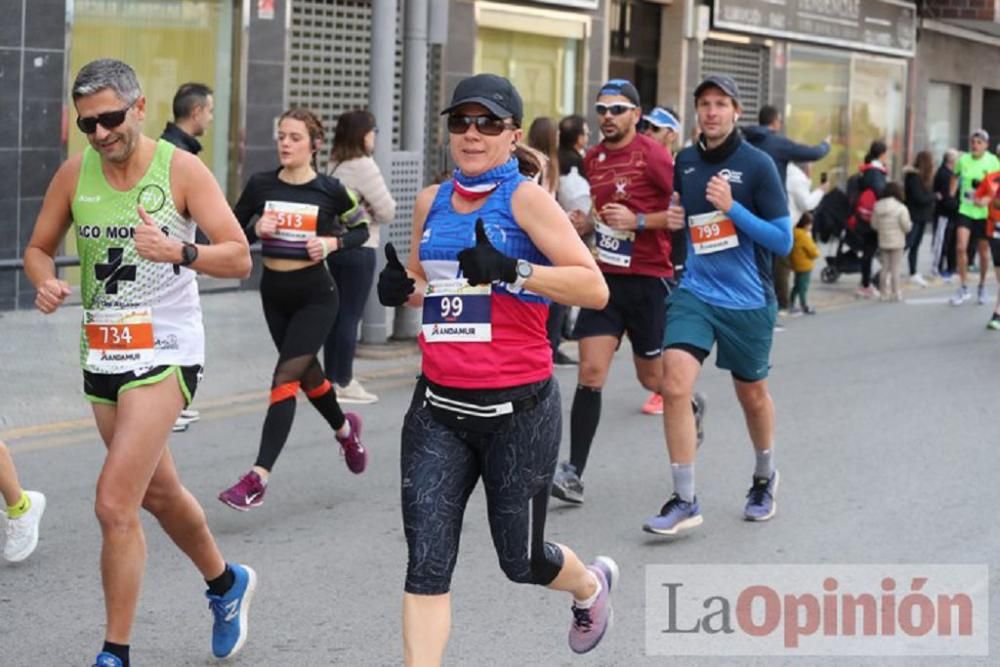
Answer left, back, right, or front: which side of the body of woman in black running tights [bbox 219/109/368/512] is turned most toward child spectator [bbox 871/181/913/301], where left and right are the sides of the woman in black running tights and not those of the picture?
back

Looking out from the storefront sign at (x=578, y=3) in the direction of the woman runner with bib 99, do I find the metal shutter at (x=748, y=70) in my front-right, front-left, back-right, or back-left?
back-left

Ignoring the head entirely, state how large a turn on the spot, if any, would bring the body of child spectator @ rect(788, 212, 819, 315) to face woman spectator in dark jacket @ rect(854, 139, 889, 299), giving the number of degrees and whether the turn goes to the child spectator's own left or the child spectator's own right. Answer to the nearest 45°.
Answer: approximately 90° to the child spectator's own left

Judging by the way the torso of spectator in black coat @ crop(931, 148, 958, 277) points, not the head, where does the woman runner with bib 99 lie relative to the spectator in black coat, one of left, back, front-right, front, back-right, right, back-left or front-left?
right

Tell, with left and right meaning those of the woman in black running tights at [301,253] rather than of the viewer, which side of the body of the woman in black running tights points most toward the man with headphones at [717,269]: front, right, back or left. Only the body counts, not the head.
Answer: left

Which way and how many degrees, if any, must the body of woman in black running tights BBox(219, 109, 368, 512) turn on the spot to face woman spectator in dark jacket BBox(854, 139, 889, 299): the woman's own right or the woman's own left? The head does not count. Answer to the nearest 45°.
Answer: approximately 180°
